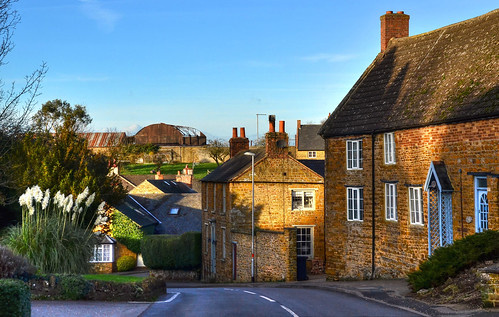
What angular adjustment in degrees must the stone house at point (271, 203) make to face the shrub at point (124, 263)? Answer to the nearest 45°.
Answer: approximately 45° to its right

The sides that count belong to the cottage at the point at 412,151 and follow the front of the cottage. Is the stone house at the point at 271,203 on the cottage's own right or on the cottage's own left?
on the cottage's own right

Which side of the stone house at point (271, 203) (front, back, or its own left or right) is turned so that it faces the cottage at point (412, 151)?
left
